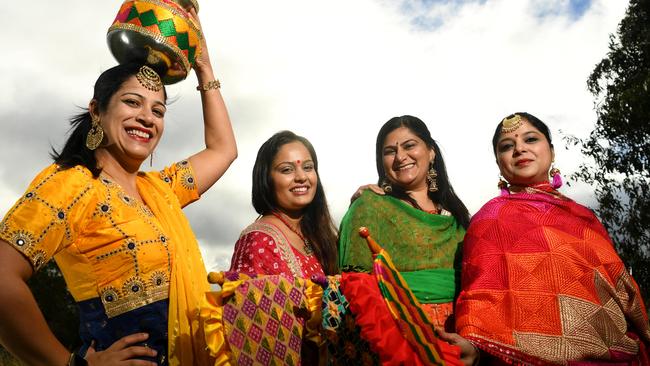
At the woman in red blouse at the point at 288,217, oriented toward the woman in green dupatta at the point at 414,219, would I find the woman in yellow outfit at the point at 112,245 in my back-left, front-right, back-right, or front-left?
back-right

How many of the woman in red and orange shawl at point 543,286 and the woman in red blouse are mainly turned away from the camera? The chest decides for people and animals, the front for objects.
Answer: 0

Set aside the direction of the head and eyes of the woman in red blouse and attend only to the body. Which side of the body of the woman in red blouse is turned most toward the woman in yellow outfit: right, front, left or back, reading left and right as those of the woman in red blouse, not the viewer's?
right

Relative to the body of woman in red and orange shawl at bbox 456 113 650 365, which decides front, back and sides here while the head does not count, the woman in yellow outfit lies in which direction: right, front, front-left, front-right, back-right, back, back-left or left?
front-right

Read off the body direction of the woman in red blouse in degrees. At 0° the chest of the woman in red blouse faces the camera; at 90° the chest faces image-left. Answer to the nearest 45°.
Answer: approximately 315°

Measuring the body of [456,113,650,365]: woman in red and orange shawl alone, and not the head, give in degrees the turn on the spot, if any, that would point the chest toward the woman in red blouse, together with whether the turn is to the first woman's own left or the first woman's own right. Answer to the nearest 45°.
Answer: approximately 90° to the first woman's own right

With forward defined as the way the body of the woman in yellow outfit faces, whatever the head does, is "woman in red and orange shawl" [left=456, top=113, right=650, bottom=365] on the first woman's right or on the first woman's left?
on the first woman's left
